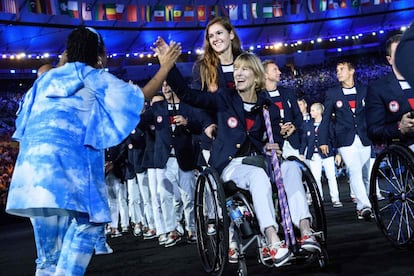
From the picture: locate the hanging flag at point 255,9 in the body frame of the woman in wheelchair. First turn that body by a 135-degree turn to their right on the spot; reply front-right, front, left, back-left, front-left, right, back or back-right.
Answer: right

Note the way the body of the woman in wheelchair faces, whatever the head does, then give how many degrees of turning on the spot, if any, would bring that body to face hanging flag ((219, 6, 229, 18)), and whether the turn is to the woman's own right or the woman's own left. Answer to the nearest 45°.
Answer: approximately 135° to the woman's own left

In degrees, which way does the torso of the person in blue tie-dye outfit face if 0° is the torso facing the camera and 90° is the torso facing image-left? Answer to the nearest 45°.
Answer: approximately 225°

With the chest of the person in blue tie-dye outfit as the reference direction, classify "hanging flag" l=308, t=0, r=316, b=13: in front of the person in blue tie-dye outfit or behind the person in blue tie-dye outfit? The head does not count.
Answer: in front

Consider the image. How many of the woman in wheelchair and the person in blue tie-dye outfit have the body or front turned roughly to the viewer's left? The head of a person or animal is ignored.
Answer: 0

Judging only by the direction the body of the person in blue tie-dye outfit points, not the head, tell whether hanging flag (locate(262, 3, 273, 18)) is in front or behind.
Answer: in front

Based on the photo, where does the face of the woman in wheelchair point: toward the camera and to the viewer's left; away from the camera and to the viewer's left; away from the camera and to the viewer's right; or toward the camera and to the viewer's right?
toward the camera and to the viewer's left

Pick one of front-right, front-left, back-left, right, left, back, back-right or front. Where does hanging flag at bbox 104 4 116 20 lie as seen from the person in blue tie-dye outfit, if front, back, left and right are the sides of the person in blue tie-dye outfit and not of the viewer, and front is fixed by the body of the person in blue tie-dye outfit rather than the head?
front-left

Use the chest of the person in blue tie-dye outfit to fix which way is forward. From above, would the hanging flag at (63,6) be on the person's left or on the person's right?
on the person's left

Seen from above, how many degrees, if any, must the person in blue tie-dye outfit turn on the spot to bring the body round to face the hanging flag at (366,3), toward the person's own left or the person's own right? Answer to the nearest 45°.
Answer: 0° — they already face it

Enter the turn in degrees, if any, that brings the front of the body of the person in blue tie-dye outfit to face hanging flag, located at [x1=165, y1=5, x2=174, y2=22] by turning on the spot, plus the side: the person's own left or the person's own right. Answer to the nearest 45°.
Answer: approximately 45° to the person's own left

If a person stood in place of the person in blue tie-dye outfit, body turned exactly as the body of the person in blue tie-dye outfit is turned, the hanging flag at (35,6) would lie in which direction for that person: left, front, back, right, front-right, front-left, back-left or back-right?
front-left

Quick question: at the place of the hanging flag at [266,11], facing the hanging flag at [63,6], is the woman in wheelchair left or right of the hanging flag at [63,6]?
left

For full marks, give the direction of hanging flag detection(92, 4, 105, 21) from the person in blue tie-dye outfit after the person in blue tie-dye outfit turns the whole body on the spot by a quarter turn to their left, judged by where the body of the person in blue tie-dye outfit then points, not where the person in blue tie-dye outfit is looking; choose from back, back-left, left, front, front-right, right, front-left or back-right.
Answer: front-right

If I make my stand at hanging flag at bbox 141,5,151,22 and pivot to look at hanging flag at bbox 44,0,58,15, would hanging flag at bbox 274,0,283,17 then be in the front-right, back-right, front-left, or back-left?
back-left

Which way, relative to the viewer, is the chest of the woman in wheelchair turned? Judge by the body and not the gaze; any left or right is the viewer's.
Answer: facing the viewer and to the right of the viewer
